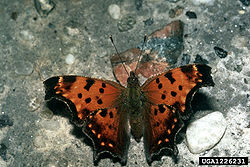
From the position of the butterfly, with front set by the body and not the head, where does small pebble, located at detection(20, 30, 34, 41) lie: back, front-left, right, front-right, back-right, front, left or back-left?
front-left

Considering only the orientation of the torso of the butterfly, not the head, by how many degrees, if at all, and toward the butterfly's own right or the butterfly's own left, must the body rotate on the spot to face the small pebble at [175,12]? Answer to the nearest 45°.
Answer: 0° — it already faces it

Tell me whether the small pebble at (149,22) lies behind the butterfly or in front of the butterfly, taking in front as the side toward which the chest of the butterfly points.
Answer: in front

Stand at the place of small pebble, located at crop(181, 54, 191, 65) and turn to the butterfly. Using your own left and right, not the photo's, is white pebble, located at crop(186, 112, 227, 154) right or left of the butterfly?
left

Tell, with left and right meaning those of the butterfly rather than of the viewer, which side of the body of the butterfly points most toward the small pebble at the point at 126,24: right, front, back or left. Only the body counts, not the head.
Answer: front

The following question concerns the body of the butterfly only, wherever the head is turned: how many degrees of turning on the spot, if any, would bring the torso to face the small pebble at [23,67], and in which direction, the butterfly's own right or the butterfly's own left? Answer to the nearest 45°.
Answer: approximately 45° to the butterfly's own left

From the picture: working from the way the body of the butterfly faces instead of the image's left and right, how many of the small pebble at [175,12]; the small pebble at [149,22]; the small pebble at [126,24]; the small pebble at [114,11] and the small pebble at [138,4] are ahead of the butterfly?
5

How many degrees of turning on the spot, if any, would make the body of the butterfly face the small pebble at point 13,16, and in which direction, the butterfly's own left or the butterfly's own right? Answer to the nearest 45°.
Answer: approximately 45° to the butterfly's own left

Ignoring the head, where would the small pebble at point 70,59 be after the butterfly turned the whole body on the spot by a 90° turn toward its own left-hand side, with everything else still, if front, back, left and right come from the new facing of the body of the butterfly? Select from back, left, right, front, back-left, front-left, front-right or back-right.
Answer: front-right

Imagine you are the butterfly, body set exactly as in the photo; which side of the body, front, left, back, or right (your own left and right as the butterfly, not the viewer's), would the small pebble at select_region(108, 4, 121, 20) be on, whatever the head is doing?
front

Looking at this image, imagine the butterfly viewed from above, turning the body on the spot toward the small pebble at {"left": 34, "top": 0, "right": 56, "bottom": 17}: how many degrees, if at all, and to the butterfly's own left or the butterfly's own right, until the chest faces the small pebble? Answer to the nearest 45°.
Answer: approximately 45° to the butterfly's own left

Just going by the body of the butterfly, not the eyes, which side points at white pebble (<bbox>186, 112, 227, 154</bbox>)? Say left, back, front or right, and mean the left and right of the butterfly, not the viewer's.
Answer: right

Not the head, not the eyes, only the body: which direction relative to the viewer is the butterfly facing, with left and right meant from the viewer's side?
facing away from the viewer
